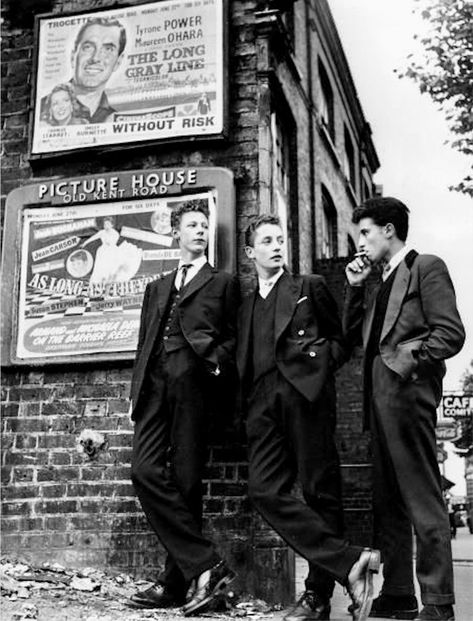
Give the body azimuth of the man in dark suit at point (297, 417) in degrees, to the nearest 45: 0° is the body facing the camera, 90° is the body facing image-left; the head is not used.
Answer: approximately 45°

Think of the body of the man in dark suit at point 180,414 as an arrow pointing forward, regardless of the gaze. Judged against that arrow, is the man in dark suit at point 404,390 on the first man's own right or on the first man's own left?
on the first man's own left

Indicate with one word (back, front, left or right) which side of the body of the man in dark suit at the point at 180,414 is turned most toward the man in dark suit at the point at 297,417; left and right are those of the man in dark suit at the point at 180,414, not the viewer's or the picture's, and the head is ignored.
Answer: left

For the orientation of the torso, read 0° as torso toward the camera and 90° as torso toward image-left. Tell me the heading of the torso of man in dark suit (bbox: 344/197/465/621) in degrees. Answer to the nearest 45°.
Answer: approximately 45°

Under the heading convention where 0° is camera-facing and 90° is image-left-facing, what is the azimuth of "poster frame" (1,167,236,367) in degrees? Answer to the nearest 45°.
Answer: approximately 0°
